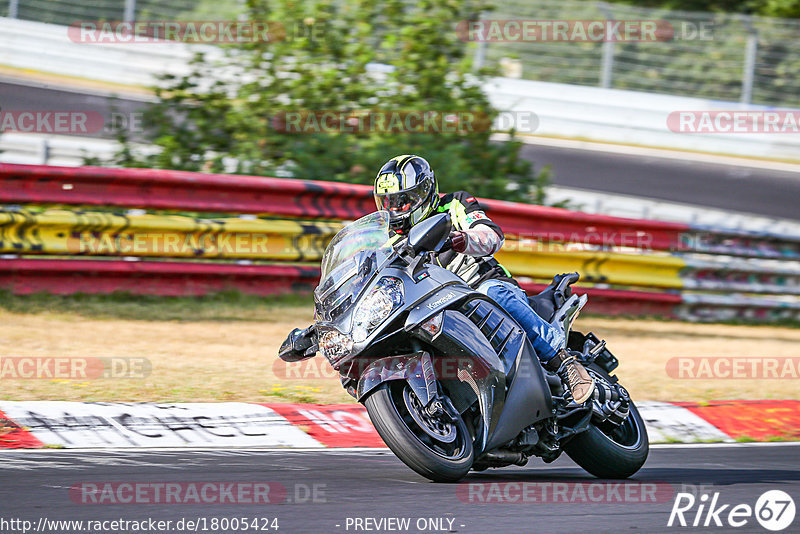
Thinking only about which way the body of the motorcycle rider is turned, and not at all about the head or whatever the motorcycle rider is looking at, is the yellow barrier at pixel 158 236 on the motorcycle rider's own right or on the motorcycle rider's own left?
on the motorcycle rider's own right

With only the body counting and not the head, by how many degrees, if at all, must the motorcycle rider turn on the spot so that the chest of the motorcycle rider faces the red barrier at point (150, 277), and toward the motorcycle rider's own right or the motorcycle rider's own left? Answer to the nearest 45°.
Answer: approximately 90° to the motorcycle rider's own right

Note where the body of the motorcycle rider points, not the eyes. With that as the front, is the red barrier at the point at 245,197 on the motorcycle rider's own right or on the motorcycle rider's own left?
on the motorcycle rider's own right

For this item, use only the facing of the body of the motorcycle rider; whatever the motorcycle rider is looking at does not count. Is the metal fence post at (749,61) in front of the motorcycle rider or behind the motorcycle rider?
behind

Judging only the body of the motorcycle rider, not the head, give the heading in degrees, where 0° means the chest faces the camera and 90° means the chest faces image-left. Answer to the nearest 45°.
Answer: approximately 45°

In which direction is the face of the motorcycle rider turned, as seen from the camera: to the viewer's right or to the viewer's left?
to the viewer's left

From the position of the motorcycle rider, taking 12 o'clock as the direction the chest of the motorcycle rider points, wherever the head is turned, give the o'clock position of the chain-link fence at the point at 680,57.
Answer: The chain-link fence is roughly at 5 o'clock from the motorcycle rider.

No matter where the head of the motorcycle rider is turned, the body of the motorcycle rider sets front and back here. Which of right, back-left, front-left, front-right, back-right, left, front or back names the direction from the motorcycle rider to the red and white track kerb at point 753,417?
back

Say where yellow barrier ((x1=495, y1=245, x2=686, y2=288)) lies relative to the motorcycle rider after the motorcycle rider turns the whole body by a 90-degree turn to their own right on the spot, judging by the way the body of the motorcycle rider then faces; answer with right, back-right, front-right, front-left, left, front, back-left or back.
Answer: front-right

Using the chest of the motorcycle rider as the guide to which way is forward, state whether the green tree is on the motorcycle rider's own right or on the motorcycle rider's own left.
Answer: on the motorcycle rider's own right

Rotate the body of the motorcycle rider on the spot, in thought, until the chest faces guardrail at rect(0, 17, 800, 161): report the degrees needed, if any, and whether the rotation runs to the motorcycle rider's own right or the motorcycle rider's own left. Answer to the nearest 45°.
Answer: approximately 135° to the motorcycle rider's own right
